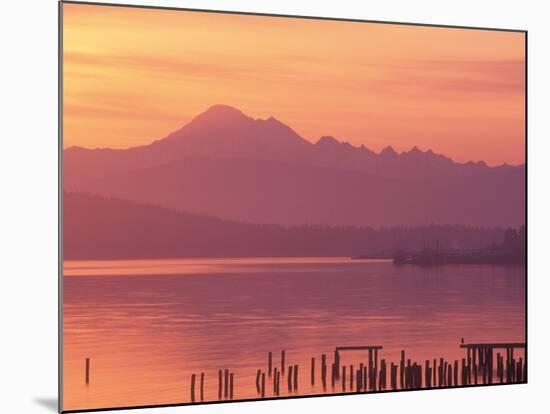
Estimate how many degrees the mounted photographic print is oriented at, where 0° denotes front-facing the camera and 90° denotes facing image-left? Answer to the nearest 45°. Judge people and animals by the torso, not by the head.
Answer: approximately 315°
